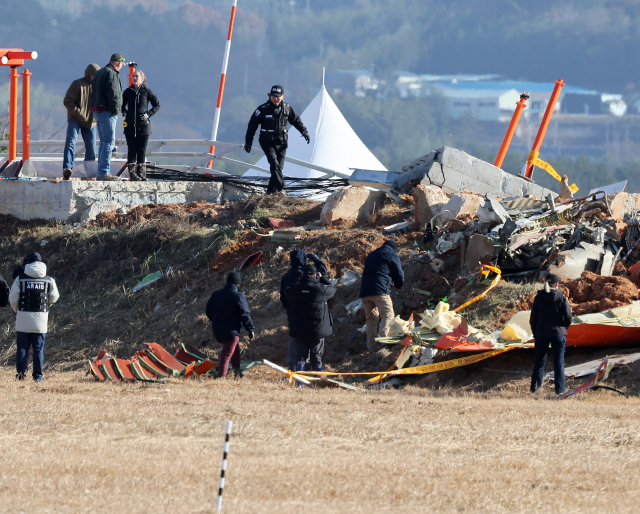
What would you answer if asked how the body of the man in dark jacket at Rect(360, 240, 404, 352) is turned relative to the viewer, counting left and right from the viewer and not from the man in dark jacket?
facing away from the viewer and to the right of the viewer

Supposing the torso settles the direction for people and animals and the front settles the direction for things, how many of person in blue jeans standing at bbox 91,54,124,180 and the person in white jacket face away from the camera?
1

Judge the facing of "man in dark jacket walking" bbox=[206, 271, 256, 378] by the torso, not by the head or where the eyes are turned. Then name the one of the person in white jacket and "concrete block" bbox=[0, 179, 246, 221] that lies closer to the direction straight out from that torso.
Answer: the concrete block

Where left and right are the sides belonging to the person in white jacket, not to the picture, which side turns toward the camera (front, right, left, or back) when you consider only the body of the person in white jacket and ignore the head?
back

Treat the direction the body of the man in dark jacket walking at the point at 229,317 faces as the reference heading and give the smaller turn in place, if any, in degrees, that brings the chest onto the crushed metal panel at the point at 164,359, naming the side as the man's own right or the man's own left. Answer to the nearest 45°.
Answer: approximately 90° to the man's own left

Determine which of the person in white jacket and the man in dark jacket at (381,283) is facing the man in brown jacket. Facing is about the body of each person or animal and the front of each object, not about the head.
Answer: the person in white jacket

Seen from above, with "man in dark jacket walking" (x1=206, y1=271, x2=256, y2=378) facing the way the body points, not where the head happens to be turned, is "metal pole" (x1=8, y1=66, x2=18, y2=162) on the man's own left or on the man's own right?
on the man's own left

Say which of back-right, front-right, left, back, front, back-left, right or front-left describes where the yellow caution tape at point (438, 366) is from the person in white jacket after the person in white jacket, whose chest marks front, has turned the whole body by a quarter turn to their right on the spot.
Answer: front

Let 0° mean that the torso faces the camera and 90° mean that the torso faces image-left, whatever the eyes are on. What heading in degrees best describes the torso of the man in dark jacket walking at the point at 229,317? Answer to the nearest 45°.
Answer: approximately 225°

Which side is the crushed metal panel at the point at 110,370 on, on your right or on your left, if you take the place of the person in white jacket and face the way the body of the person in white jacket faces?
on your right

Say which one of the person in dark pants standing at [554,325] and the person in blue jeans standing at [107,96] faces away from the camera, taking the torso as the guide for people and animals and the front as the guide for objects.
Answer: the person in dark pants standing at [554,325]

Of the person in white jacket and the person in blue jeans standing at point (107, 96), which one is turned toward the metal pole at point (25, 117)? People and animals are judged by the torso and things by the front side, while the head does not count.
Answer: the person in white jacket

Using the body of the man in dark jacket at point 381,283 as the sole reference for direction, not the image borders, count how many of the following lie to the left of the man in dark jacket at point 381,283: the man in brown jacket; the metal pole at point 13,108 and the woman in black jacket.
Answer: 3
